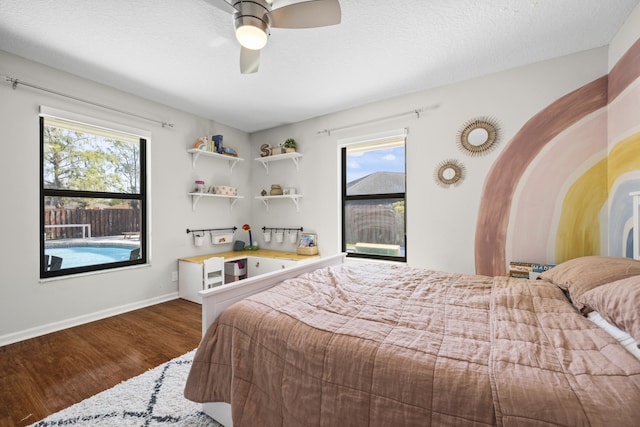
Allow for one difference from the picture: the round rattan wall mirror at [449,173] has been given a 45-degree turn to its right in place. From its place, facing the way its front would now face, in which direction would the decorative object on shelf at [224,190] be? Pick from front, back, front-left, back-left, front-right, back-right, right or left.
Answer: front-right

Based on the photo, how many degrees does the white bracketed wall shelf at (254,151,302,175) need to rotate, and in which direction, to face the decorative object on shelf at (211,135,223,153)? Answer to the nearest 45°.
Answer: approximately 45° to its right

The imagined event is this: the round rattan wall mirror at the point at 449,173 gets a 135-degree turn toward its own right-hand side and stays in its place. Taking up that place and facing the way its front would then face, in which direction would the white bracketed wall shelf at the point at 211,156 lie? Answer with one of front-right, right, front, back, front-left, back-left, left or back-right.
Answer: front-left

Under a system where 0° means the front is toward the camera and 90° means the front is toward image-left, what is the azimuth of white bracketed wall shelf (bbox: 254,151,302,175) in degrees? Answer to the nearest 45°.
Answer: approximately 45°

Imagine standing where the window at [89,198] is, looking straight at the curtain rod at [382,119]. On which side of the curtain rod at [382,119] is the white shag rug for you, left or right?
right

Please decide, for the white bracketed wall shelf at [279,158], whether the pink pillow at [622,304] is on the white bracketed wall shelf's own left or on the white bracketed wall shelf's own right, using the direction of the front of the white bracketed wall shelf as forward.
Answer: on the white bracketed wall shelf's own left

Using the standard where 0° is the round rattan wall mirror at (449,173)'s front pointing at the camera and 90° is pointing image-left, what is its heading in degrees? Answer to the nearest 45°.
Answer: approximately 0°

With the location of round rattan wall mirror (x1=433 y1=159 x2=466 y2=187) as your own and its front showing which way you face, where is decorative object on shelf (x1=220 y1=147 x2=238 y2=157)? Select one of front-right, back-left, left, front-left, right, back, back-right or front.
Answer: right

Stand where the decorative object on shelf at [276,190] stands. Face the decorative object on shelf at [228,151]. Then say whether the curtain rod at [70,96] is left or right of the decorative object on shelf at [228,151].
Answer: left

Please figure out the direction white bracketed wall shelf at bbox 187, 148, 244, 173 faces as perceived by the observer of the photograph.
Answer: facing the viewer and to the right of the viewer

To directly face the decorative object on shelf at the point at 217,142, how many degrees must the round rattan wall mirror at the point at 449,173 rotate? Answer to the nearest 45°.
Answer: approximately 90° to its right

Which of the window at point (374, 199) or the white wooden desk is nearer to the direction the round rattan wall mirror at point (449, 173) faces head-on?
the white wooden desk

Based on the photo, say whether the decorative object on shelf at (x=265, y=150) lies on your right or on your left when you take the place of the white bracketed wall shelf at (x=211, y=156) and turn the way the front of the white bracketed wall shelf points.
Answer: on your left
